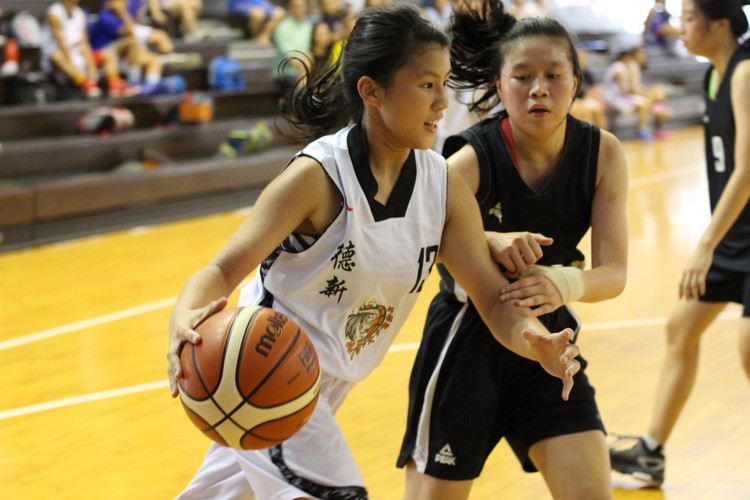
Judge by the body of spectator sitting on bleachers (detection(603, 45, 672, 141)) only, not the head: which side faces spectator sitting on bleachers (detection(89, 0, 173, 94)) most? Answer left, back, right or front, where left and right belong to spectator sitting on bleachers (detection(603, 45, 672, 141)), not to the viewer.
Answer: right

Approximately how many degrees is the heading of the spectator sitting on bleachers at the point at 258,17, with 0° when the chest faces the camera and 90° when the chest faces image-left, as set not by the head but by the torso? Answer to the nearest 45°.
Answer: approximately 315°

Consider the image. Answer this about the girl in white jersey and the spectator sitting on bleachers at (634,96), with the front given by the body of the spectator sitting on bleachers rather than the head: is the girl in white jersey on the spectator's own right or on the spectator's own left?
on the spectator's own right

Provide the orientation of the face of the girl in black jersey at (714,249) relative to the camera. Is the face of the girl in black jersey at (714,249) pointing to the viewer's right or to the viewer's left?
to the viewer's left

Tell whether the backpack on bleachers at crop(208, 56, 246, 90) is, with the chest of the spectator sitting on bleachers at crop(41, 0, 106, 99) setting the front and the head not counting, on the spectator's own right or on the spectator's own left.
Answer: on the spectator's own left

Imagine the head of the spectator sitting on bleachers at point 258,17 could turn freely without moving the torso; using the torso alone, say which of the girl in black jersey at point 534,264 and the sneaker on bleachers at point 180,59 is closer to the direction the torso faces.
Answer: the girl in black jersey

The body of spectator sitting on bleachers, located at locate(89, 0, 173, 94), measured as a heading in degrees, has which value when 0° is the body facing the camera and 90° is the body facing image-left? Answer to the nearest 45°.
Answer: approximately 315°

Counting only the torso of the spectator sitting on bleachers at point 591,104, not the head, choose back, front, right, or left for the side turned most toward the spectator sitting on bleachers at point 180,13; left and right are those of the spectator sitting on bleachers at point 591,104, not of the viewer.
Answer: right

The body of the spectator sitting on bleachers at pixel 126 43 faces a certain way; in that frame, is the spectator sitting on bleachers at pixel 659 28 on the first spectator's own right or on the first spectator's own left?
on the first spectator's own left

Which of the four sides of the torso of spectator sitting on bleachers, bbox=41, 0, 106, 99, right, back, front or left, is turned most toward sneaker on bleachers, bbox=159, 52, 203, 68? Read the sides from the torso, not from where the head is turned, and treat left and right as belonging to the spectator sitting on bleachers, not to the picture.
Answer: left

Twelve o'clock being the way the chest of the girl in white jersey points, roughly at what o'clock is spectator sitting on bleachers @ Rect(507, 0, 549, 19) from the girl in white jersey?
The spectator sitting on bleachers is roughly at 8 o'clock from the girl in white jersey.

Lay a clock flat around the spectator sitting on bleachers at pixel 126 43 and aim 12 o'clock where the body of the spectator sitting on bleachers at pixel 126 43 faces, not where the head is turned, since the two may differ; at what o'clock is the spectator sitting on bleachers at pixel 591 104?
the spectator sitting on bleachers at pixel 591 104 is roughly at 10 o'clock from the spectator sitting on bleachers at pixel 126 43.
